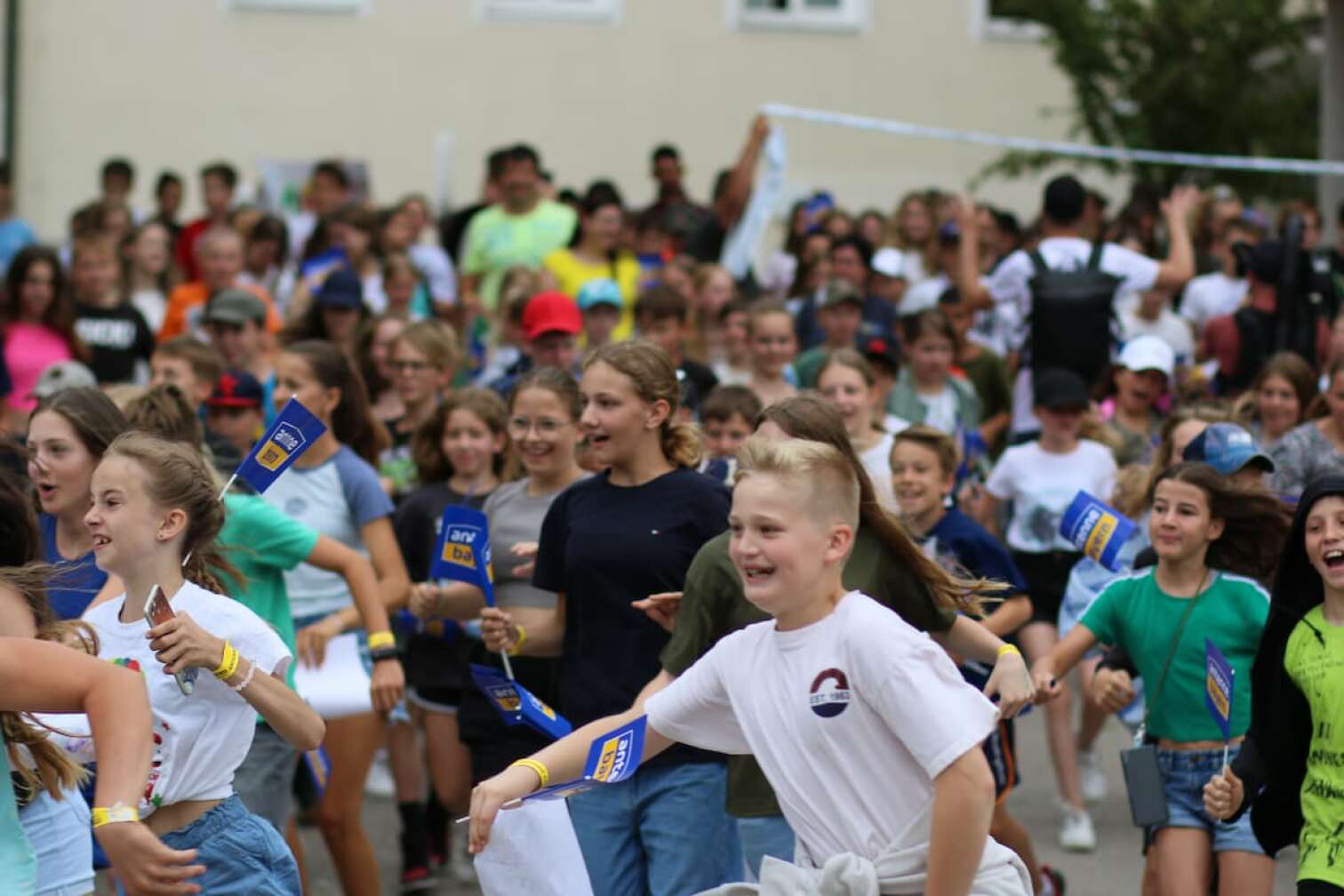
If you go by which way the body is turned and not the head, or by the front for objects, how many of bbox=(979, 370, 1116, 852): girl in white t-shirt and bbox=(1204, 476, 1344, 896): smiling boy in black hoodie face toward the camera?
2

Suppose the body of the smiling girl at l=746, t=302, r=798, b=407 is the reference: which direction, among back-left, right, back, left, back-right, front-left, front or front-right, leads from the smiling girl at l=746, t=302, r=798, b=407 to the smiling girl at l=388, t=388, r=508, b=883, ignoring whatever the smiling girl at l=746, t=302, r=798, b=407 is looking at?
front-right

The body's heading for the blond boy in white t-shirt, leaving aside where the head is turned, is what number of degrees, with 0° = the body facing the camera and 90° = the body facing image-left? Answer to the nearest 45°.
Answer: approximately 45°

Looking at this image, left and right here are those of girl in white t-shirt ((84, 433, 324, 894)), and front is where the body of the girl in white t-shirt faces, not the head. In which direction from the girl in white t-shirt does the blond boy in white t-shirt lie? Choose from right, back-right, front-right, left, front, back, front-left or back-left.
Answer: left

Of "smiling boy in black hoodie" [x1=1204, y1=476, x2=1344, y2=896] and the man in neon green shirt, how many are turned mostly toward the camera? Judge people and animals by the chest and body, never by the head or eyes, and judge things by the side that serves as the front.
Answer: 2

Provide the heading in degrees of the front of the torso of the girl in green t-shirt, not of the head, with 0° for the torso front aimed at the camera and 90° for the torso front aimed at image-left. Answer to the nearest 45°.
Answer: approximately 45°

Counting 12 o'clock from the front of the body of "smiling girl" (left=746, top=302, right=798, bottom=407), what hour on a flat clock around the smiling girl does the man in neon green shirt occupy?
The man in neon green shirt is roughly at 5 o'clock from the smiling girl.

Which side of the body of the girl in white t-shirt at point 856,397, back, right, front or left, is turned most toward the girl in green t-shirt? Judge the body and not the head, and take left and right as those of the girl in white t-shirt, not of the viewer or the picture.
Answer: left

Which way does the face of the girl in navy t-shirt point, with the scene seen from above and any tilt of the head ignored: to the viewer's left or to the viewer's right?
to the viewer's left

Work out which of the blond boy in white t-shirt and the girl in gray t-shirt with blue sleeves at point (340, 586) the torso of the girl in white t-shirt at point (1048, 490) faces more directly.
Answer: the blond boy in white t-shirt
